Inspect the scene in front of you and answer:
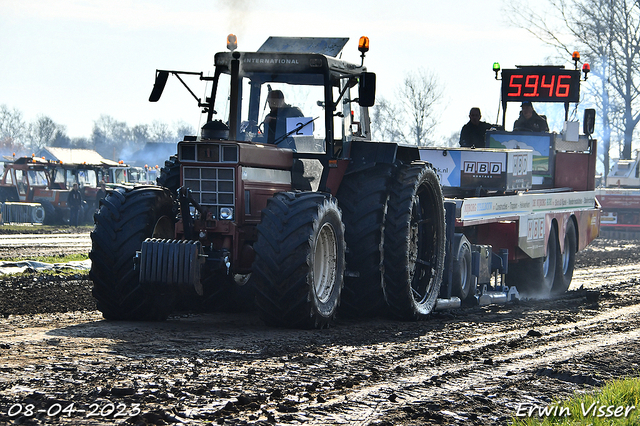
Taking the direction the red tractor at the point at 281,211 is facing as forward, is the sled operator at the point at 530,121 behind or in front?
behind

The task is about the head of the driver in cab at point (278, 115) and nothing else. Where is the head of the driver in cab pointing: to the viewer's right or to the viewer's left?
to the viewer's left

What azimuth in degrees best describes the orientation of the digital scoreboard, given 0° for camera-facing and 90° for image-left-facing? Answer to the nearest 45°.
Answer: approximately 0°

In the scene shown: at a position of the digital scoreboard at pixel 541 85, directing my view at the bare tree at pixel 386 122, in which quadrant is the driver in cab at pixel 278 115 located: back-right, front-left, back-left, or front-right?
back-left

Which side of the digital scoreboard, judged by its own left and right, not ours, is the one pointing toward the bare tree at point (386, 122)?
back

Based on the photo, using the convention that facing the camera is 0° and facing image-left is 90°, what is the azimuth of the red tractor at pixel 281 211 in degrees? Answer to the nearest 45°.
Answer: approximately 45°

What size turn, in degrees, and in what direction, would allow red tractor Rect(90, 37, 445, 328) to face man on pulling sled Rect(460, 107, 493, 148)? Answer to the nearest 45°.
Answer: approximately 180°

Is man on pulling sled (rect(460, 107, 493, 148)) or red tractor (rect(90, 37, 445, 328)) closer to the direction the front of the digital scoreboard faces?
the red tractor

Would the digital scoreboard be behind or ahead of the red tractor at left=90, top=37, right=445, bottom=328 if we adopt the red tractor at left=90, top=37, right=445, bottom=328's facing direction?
behind

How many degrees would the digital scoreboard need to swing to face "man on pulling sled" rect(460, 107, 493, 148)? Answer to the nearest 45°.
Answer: approximately 45° to its right
